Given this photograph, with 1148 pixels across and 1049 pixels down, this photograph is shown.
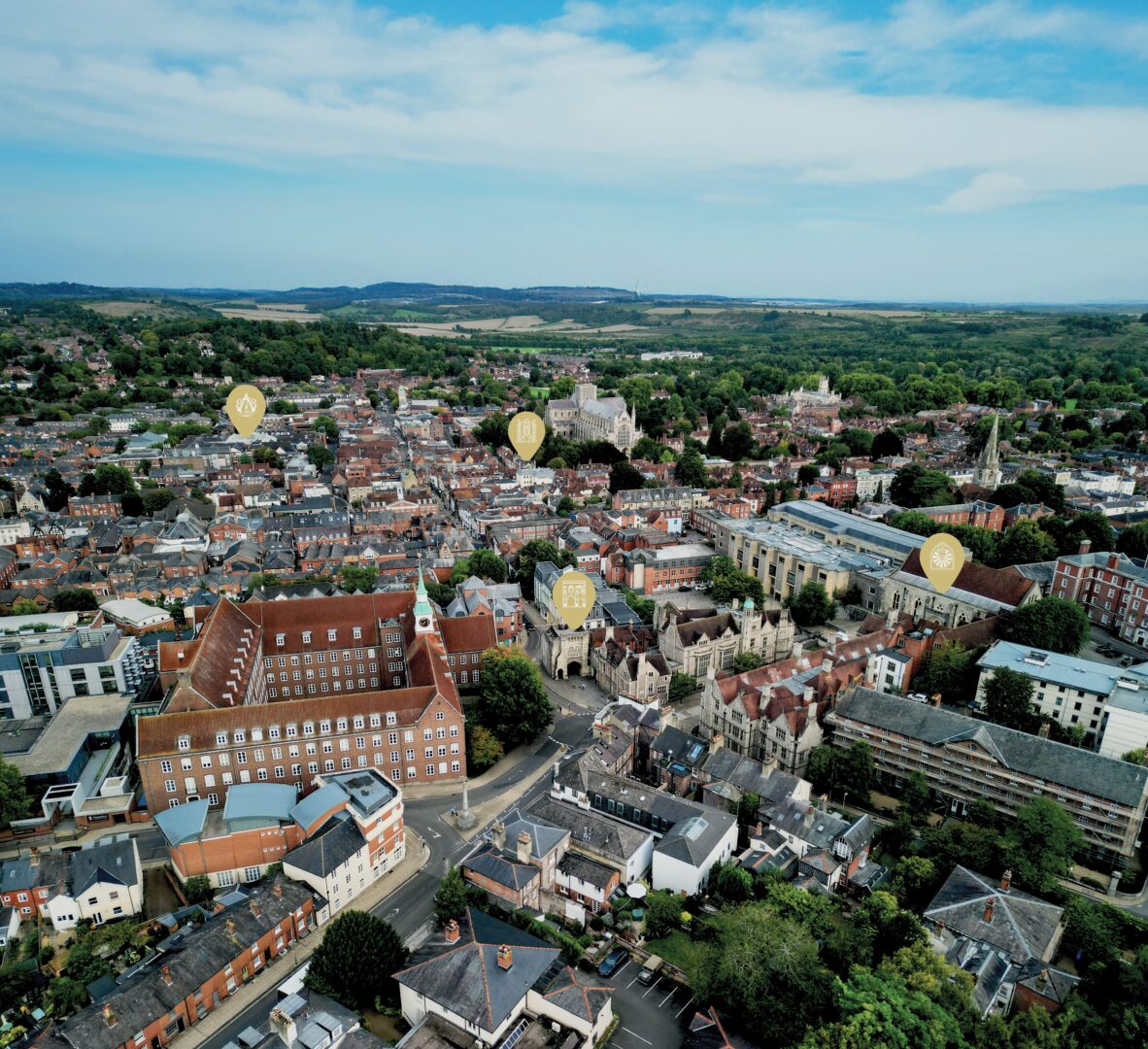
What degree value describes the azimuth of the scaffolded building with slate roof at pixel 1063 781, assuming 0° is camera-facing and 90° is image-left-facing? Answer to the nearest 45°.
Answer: approximately 45°

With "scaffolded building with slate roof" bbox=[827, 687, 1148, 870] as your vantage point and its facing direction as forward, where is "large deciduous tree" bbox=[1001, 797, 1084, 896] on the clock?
The large deciduous tree is roughly at 11 o'clock from the scaffolded building with slate roof.

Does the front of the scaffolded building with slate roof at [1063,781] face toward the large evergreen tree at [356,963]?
yes

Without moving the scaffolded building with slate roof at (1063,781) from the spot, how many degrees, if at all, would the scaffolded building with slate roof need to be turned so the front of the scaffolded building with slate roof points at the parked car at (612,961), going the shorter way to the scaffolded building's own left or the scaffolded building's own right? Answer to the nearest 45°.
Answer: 0° — it already faces it

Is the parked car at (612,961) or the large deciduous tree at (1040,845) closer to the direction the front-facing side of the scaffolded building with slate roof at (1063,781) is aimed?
the parked car
